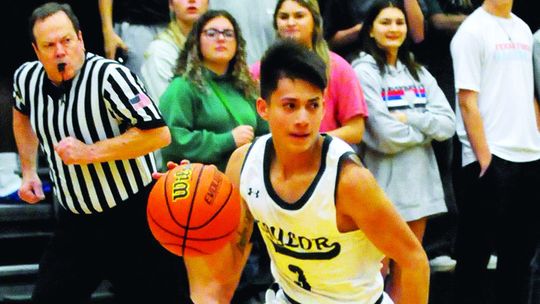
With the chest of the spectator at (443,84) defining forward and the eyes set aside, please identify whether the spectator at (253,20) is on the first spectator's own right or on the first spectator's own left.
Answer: on the first spectator's own right

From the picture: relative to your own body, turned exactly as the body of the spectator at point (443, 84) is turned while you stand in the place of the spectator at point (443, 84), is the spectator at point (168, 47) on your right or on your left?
on your right

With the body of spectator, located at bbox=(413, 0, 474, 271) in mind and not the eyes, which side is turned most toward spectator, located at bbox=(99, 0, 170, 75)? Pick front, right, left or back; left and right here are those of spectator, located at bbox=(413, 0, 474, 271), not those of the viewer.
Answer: right

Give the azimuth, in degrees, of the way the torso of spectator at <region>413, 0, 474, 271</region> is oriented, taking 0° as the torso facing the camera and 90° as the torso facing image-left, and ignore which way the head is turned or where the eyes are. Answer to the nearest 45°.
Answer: approximately 0°

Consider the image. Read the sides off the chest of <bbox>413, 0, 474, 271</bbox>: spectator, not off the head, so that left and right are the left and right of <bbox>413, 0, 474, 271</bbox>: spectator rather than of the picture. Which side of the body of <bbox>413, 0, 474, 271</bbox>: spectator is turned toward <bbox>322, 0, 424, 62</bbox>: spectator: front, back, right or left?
right
